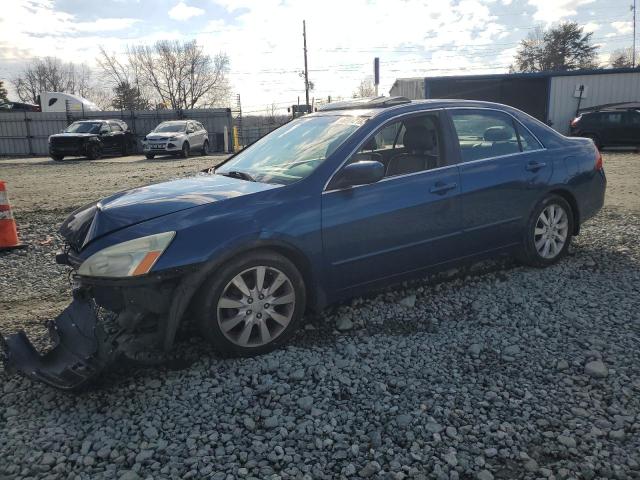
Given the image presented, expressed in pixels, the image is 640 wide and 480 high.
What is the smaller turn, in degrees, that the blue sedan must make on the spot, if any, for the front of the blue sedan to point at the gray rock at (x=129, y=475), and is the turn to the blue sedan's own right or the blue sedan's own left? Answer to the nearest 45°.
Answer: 0° — it already faces it

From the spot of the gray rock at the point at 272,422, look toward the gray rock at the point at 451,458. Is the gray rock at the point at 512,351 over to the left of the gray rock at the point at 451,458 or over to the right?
left

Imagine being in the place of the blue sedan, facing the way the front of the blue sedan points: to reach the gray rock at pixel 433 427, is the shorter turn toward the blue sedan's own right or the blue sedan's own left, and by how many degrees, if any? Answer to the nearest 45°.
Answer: approximately 90° to the blue sedan's own left

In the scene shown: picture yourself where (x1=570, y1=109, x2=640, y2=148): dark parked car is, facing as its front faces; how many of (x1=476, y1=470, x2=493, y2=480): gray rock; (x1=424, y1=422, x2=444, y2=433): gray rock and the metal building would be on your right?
2

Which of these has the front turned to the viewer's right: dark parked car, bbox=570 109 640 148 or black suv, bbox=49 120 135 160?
the dark parked car

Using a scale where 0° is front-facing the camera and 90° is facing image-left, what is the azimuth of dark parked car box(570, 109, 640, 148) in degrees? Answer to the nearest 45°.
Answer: approximately 270°

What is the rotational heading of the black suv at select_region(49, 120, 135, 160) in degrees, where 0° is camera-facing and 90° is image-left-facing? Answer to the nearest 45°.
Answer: approximately 45°

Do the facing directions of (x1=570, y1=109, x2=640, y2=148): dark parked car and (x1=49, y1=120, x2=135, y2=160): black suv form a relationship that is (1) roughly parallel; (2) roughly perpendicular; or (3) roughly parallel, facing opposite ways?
roughly perpendicular

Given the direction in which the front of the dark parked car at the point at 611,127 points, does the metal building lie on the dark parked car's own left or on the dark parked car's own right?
on the dark parked car's own left
